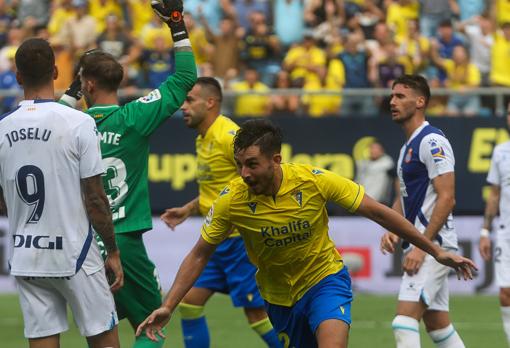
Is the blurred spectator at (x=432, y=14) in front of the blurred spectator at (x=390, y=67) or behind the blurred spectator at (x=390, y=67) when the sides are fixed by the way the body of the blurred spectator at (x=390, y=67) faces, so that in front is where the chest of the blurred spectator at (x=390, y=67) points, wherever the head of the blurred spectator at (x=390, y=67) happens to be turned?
behind

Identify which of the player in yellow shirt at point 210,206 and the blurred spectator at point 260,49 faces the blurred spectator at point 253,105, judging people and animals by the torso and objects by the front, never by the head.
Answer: the blurred spectator at point 260,49

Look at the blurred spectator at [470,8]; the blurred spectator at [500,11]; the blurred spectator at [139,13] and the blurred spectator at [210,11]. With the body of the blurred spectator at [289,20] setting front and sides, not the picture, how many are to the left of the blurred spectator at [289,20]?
2

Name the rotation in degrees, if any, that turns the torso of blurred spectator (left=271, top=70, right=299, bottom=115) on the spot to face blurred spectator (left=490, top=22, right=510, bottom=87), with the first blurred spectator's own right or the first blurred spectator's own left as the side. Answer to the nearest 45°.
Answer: approximately 90° to the first blurred spectator's own left

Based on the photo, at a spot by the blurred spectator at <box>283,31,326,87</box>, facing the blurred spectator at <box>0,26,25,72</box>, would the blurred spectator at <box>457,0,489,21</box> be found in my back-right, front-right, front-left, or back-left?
back-right
